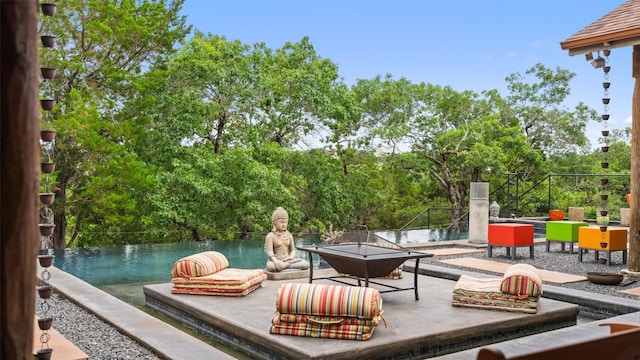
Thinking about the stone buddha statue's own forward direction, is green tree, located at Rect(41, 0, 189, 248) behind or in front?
behind

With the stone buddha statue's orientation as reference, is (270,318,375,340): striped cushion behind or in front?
in front

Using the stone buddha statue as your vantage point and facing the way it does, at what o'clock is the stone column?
The stone column is roughly at 9 o'clock from the stone buddha statue.

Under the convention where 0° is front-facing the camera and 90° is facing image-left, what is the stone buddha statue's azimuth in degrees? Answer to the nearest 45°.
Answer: approximately 315°

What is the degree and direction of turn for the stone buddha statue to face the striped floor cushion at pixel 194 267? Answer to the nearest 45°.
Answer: approximately 90° to its right

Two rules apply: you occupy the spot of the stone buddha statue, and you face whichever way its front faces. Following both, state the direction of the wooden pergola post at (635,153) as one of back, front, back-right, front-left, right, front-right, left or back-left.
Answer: front-left

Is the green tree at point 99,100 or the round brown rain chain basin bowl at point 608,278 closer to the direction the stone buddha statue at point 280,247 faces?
the round brown rain chain basin bowl

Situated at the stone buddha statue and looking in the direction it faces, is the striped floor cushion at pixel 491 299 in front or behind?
in front

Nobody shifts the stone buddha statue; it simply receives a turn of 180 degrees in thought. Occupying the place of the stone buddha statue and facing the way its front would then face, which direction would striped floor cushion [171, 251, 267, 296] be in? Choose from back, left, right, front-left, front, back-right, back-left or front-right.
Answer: left

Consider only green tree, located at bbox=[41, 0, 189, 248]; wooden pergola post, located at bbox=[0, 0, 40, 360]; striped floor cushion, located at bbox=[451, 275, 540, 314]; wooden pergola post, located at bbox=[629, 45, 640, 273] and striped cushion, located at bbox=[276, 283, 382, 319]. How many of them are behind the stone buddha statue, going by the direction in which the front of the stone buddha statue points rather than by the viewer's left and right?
1

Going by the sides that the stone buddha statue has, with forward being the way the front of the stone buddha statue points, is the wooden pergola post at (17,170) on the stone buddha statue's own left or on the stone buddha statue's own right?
on the stone buddha statue's own right

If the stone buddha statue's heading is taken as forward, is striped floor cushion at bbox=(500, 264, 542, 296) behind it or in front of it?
in front

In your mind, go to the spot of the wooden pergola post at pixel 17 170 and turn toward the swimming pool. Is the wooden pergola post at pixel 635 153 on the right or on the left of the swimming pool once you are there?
right

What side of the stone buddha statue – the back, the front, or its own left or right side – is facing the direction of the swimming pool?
back
